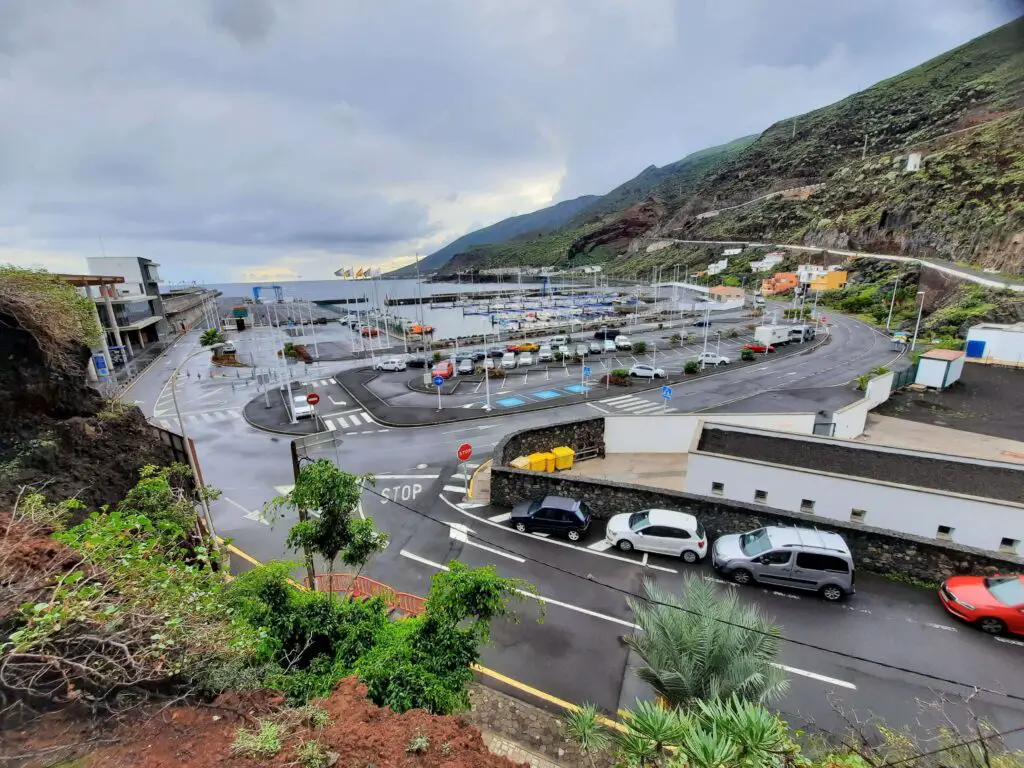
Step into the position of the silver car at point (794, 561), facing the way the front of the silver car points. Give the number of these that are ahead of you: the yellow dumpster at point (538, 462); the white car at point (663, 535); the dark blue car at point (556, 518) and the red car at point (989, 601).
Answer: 3

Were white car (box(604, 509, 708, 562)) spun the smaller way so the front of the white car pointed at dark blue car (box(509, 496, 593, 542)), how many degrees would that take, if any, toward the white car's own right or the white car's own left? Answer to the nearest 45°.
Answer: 0° — it already faces it

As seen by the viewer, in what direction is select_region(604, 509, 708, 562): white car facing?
to the viewer's left

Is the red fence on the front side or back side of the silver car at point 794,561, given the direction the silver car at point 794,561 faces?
on the front side

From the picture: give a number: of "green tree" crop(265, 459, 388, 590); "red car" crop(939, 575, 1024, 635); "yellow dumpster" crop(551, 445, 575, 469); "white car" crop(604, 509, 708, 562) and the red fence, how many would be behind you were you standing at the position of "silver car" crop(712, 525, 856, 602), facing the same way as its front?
1

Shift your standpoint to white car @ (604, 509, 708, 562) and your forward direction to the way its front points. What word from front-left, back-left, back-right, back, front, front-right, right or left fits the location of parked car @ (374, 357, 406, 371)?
front-right

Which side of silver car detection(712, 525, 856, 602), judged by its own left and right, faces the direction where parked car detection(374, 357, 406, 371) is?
front

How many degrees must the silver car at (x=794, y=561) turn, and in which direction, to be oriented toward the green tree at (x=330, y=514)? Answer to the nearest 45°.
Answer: approximately 45° to its left

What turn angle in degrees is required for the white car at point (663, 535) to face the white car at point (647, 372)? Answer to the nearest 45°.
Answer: approximately 90° to its right

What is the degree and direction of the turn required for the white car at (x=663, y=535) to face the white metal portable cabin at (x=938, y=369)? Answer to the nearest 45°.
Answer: approximately 135° to its right

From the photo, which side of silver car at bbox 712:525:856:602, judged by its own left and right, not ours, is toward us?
left

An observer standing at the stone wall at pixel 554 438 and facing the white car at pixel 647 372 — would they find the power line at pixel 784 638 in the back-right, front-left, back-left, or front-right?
back-right

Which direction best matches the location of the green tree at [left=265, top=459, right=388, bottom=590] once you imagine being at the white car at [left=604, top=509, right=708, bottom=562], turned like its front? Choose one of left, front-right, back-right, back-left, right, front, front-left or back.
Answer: front-left

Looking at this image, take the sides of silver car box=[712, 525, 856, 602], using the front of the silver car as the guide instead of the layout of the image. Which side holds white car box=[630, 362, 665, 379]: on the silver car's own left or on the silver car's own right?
on the silver car's own right

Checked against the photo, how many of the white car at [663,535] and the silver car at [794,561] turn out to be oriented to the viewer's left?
2

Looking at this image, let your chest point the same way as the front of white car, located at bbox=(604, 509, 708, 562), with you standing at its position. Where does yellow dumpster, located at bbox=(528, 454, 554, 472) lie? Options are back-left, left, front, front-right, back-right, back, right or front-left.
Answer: front-right
